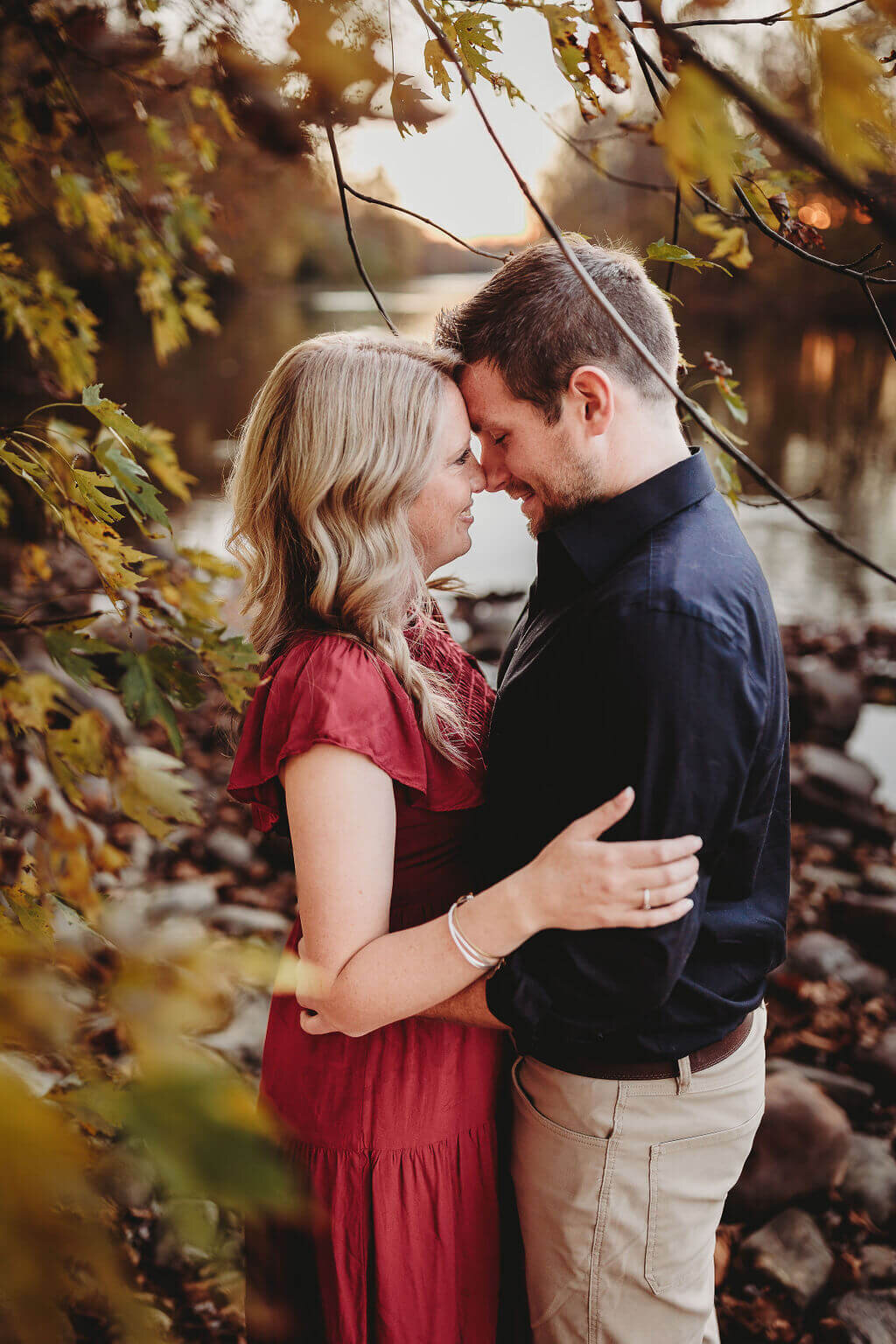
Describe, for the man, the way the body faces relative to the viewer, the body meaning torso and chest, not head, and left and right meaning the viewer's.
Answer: facing to the left of the viewer

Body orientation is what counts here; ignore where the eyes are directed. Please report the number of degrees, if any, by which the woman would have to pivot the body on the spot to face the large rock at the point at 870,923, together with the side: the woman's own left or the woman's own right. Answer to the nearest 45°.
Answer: approximately 45° to the woman's own left

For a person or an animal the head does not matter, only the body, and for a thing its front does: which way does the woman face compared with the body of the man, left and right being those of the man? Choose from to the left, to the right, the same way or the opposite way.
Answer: the opposite way

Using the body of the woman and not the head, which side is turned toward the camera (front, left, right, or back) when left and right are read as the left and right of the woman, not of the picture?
right

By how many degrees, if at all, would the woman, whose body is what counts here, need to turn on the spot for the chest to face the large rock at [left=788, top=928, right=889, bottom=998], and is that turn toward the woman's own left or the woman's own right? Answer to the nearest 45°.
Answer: approximately 45° to the woman's own left

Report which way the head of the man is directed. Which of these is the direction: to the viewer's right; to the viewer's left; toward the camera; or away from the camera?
to the viewer's left

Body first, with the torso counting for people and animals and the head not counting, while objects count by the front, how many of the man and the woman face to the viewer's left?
1
